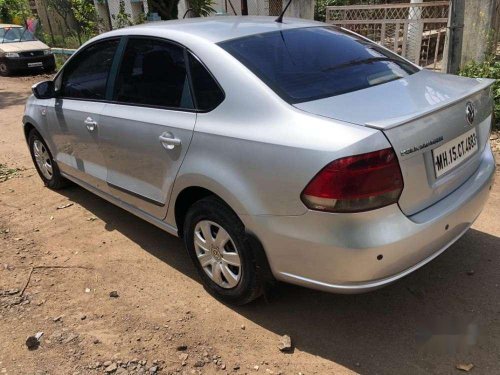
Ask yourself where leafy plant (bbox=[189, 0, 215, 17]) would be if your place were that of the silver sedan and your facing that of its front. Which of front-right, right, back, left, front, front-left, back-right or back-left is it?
front-right

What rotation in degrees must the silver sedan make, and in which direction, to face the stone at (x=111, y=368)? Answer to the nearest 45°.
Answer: approximately 90° to its left

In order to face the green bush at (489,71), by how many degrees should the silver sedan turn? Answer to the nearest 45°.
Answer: approximately 90° to its right

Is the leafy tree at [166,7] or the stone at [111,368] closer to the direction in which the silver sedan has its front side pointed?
the leafy tree

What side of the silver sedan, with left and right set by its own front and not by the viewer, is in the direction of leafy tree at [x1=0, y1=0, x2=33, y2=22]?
front

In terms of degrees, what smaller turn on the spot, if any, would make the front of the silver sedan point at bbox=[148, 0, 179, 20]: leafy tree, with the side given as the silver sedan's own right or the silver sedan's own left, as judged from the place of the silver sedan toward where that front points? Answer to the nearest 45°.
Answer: approximately 45° to the silver sedan's own right

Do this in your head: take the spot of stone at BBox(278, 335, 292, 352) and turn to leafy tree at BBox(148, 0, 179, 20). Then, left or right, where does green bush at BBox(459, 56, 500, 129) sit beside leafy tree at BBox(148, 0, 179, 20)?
right

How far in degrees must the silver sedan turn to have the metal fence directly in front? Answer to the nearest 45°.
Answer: approximately 45° to its right

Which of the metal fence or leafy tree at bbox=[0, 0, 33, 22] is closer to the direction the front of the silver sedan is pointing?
the leafy tree

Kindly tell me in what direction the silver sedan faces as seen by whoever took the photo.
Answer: facing away from the viewer and to the left of the viewer

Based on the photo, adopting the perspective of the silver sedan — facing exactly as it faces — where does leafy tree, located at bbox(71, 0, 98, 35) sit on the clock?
The leafy tree is roughly at 1 o'clock from the silver sedan.
